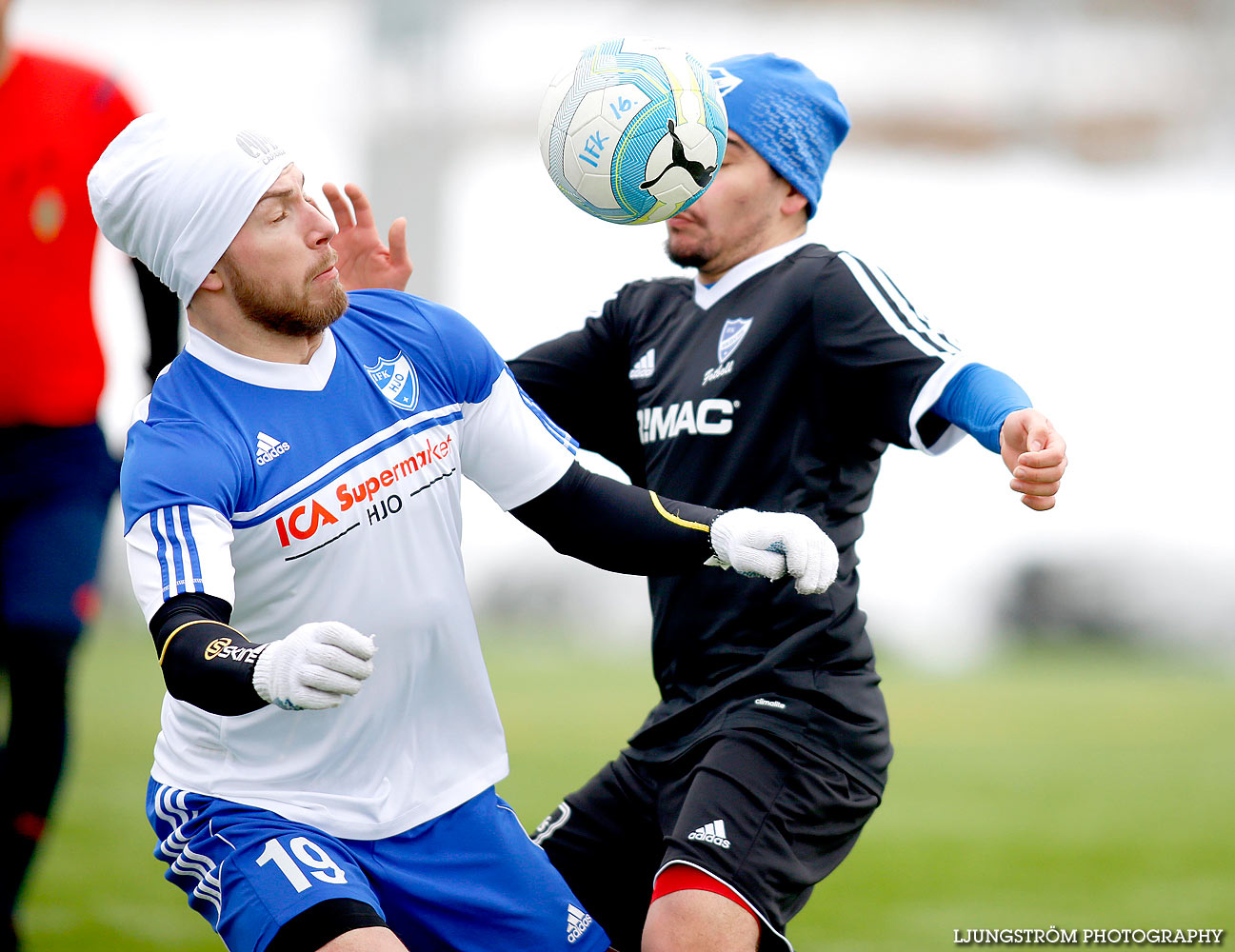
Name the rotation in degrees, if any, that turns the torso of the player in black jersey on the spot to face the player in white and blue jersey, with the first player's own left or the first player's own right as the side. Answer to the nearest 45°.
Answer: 0° — they already face them

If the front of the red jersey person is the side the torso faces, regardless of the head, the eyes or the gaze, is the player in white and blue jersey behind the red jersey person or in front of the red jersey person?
in front

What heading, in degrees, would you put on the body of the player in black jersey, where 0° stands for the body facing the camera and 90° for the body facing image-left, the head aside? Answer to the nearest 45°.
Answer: approximately 45°

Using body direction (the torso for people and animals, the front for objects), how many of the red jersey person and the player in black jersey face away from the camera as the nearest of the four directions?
0

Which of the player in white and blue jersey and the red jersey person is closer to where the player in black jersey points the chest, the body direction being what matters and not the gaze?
the player in white and blue jersey

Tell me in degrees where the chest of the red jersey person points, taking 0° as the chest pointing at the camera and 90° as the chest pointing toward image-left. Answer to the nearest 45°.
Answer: approximately 0°

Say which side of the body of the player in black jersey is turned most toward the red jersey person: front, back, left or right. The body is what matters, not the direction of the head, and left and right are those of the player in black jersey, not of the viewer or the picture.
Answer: right

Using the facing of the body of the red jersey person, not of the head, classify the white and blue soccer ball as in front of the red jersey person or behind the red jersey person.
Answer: in front
